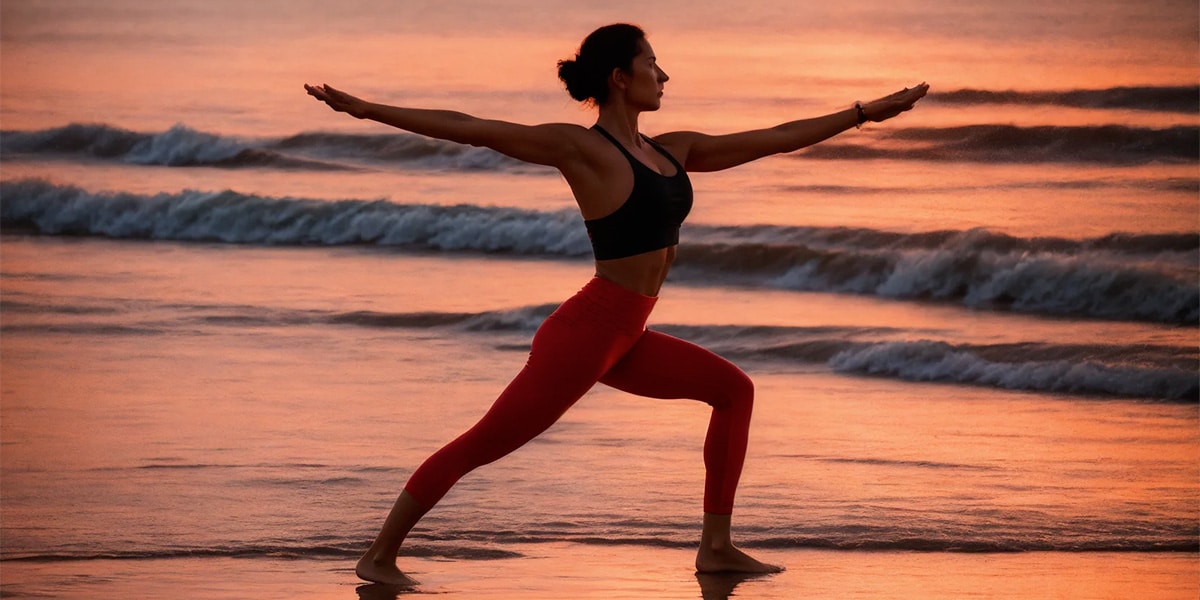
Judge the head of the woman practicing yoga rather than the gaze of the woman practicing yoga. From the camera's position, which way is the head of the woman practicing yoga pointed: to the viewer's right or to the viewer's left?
to the viewer's right

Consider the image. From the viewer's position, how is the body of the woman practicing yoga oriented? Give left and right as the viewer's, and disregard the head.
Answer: facing the viewer and to the right of the viewer
